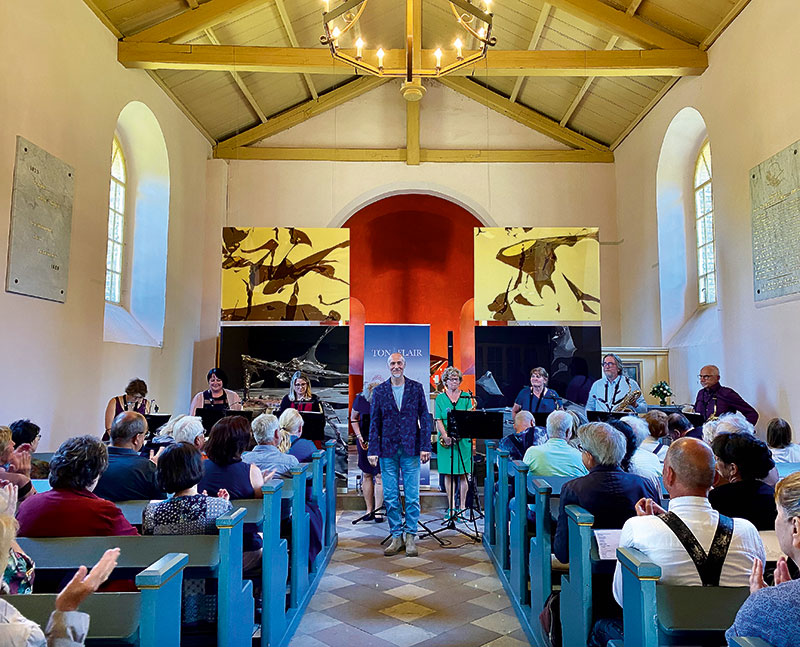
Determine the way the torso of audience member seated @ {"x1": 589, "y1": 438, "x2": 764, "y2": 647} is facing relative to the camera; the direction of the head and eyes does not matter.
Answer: away from the camera

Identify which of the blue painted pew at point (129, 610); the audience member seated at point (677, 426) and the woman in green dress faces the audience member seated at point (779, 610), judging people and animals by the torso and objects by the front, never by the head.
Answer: the woman in green dress

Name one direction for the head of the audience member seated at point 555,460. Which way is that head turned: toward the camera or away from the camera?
away from the camera

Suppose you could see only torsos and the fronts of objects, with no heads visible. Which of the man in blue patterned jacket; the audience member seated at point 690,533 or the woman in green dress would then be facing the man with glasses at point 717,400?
the audience member seated

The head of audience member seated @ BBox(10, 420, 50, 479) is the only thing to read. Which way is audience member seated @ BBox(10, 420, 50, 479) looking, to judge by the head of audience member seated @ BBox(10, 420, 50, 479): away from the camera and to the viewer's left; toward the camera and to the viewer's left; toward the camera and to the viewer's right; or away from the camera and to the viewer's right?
away from the camera and to the viewer's right

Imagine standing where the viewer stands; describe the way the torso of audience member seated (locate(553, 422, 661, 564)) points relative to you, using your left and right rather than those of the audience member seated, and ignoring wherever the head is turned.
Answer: facing away from the viewer

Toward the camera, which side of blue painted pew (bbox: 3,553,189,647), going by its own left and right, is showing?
back

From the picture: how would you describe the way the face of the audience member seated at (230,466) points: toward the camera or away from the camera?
away from the camera

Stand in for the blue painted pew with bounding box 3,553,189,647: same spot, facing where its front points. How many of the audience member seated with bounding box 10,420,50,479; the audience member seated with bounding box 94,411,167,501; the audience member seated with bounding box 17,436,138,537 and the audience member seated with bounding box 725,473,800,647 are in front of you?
3

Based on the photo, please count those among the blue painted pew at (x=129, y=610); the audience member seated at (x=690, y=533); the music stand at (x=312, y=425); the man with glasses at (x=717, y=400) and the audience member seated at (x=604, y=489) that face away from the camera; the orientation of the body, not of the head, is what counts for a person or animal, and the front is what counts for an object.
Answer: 4

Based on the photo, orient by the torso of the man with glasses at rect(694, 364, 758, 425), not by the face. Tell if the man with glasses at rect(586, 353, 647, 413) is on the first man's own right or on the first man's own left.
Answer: on the first man's own right

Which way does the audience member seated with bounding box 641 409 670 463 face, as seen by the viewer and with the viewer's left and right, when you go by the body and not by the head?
facing away from the viewer

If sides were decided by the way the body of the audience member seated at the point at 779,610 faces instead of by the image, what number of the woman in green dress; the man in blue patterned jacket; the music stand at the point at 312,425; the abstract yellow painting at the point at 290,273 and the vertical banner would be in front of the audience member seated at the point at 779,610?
5

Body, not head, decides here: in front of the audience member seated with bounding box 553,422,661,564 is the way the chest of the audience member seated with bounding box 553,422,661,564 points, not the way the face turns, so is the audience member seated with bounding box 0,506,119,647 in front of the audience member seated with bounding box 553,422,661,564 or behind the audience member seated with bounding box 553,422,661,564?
behind

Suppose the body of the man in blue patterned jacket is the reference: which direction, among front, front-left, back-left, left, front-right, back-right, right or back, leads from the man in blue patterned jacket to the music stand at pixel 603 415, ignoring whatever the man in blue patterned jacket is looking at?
left
